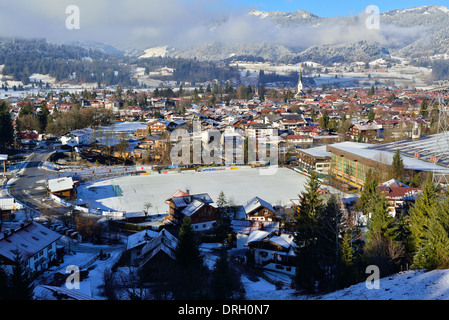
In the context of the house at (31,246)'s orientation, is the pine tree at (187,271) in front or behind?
in front

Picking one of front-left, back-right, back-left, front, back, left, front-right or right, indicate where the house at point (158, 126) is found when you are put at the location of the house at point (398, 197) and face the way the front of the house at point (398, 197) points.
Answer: back-right

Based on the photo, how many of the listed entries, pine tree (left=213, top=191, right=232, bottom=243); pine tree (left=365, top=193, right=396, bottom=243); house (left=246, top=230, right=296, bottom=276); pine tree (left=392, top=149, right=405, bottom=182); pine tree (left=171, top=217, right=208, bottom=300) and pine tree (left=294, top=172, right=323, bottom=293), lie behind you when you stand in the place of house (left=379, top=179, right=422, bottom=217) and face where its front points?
1

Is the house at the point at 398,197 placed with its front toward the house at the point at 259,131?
no

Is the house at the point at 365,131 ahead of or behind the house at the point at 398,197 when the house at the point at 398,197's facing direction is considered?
behind

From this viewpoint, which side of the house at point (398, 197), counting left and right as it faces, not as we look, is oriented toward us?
front

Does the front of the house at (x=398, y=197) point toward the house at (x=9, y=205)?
no

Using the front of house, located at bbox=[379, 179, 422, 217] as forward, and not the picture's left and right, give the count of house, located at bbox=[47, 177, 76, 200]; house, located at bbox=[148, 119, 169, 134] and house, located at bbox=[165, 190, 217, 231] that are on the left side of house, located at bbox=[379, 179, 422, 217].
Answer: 0

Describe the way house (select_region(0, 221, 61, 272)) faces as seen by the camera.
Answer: facing the viewer and to the right of the viewer

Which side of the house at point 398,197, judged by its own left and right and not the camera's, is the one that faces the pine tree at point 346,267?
front

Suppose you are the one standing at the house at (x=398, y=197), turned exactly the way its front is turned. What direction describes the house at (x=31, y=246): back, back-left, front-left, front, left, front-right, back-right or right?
front-right

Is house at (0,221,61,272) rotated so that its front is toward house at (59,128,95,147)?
no

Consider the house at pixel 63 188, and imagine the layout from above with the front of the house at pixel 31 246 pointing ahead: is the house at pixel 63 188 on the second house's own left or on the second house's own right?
on the second house's own left

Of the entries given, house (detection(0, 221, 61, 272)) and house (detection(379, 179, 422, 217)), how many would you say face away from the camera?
0

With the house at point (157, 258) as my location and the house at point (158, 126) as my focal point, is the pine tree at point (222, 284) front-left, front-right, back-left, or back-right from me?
back-right
